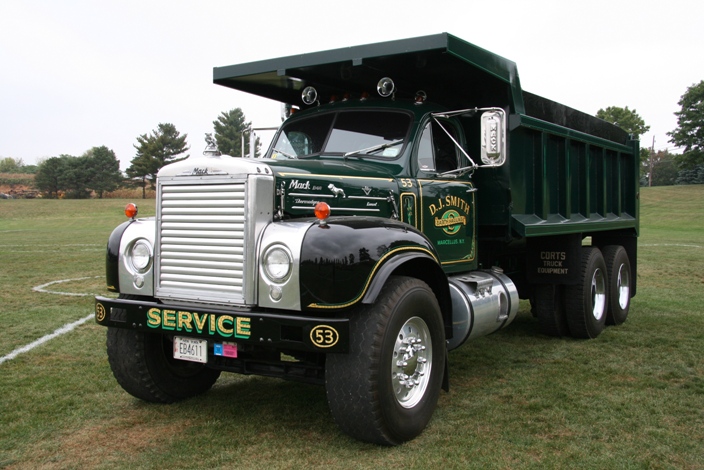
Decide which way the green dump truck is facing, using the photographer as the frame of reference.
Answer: facing the viewer and to the left of the viewer
